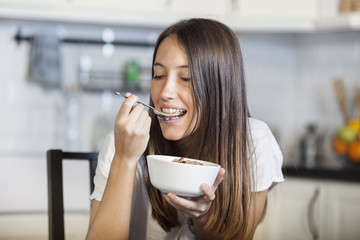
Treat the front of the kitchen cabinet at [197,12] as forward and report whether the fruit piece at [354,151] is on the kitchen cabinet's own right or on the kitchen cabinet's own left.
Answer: on the kitchen cabinet's own left

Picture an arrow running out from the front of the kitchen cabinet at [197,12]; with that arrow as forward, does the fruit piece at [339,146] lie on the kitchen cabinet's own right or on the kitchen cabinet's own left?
on the kitchen cabinet's own left

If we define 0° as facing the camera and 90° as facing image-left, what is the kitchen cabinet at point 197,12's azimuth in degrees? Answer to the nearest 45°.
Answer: approximately 0°

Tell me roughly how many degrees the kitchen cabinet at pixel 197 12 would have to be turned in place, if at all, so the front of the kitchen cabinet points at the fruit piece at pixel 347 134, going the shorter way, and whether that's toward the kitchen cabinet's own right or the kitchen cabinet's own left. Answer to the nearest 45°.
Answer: approximately 90° to the kitchen cabinet's own left
